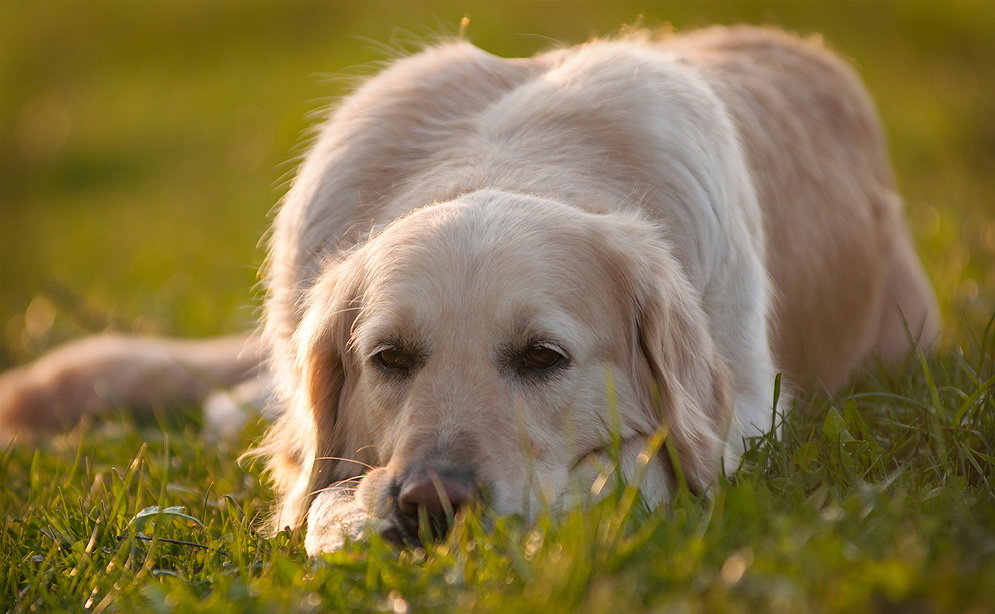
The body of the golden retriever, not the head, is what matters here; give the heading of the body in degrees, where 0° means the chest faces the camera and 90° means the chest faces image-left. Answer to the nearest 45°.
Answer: approximately 45°
